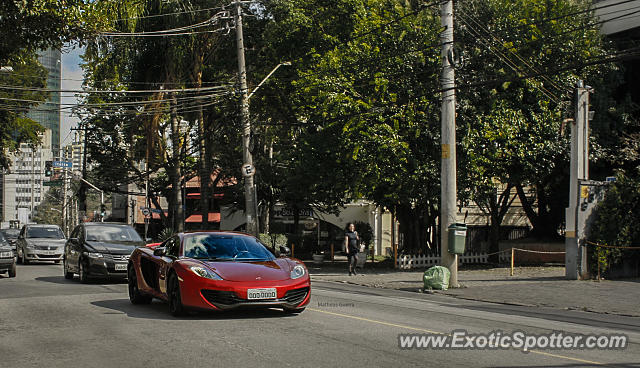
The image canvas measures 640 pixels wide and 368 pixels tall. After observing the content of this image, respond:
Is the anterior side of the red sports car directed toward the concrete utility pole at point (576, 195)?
no

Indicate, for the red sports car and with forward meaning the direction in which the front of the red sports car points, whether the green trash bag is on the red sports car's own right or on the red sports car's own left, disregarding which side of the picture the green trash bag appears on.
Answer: on the red sports car's own left

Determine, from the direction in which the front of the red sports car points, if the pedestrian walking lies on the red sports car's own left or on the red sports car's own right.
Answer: on the red sports car's own left

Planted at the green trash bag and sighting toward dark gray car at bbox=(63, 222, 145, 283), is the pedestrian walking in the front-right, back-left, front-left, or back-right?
front-right

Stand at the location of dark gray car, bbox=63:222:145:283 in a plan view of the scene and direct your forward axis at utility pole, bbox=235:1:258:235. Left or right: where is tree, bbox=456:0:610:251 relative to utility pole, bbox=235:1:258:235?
right

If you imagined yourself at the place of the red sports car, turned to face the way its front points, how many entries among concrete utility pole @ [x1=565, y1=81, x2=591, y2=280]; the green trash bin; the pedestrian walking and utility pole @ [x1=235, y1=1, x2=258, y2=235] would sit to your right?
0

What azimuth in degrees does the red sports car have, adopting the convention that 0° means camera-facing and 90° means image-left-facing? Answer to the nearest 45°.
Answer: approximately 315°

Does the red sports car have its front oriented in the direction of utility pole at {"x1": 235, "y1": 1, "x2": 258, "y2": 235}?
no

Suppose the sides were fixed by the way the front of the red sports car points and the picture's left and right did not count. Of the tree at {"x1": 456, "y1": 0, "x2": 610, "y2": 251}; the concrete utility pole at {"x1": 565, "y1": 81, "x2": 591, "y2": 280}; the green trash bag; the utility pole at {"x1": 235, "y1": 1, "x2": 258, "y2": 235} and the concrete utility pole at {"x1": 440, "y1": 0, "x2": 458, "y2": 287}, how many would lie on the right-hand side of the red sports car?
0

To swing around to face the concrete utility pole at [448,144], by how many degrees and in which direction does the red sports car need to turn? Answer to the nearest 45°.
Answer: approximately 90° to its left

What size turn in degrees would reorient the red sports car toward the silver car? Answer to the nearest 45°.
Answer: approximately 135° to its left

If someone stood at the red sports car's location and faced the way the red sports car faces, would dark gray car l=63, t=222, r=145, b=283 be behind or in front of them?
behind

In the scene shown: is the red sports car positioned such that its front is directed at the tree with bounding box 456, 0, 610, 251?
no
